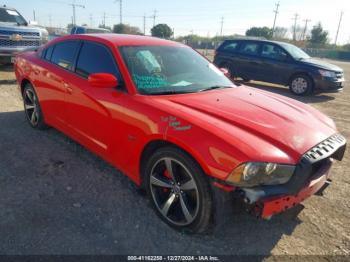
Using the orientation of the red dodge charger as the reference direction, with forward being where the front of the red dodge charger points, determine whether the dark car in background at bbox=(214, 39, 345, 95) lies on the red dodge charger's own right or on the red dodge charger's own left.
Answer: on the red dodge charger's own left

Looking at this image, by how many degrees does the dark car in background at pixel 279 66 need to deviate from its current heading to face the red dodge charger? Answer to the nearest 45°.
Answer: approximately 45° to its right

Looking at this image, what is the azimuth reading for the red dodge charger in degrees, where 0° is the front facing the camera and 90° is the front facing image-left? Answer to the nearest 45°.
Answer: approximately 315°

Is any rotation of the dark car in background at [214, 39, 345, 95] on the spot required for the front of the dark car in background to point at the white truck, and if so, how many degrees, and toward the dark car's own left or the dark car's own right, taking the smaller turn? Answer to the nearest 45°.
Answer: approximately 135° to the dark car's own right

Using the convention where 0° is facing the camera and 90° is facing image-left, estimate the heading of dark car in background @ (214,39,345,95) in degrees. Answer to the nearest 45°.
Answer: approximately 315°

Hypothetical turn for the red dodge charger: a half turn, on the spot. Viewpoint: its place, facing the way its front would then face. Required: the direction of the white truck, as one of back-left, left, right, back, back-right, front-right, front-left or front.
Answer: front

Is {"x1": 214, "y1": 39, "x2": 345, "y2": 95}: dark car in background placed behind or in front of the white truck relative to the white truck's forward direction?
in front

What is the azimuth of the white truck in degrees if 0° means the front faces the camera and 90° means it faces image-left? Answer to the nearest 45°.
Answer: approximately 315°
